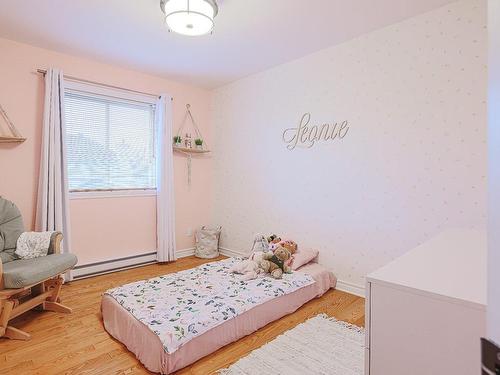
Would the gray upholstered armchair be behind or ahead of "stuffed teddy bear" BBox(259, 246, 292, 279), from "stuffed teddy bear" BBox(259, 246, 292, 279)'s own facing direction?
ahead

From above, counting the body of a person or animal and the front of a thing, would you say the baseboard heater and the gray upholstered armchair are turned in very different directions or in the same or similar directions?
same or similar directions

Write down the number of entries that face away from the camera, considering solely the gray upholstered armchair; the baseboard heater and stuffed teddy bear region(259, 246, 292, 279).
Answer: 0

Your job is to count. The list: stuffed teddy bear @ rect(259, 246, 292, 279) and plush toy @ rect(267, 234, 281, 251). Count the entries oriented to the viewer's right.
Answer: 0

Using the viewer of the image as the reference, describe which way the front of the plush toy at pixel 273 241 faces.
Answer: facing the viewer and to the left of the viewer

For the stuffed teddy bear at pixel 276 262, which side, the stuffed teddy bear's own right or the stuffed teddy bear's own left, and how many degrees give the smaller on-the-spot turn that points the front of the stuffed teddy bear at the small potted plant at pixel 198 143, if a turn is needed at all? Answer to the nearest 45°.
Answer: approximately 90° to the stuffed teddy bear's own right

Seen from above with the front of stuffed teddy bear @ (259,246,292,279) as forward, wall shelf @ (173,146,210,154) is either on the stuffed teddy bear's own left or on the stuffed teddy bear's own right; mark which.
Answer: on the stuffed teddy bear's own right

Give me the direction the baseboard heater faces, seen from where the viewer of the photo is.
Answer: facing the viewer and to the right of the viewer

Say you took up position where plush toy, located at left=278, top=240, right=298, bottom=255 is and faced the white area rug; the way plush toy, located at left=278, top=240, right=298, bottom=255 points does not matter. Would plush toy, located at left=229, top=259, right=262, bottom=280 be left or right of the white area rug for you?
right

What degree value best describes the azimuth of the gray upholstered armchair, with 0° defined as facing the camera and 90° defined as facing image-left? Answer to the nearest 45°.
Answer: approximately 315°

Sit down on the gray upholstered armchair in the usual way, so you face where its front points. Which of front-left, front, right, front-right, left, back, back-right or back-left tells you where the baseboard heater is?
left

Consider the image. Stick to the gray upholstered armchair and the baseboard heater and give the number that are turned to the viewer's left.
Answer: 0

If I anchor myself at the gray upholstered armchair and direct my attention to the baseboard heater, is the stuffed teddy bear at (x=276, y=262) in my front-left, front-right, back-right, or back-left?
front-right
